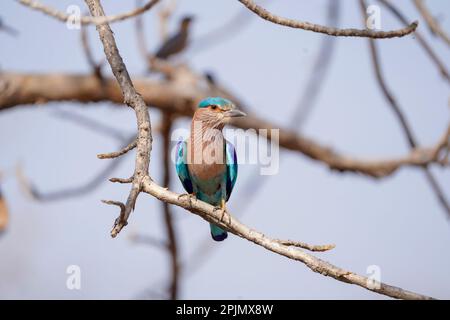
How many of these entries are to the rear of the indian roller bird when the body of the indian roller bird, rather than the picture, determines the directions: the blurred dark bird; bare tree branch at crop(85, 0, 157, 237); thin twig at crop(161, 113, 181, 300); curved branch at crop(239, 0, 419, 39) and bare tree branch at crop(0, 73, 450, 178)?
3

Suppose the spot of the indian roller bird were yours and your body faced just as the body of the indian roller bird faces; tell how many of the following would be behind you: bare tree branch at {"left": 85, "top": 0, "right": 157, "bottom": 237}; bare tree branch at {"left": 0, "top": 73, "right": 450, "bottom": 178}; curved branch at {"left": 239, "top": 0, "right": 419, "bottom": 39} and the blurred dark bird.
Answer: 2

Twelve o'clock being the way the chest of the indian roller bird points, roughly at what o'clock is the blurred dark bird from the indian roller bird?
The blurred dark bird is roughly at 6 o'clock from the indian roller bird.

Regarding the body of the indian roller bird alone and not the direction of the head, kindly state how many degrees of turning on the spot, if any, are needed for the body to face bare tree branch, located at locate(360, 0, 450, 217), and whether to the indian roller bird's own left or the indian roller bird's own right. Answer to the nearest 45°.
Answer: approximately 135° to the indian roller bird's own left

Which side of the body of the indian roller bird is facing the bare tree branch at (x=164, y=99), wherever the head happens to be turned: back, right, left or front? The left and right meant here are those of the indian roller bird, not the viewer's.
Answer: back

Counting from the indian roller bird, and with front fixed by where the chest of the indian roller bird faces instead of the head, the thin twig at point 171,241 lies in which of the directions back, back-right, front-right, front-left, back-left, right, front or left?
back

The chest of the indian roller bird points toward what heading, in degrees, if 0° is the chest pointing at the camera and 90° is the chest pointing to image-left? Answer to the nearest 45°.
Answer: approximately 0°
